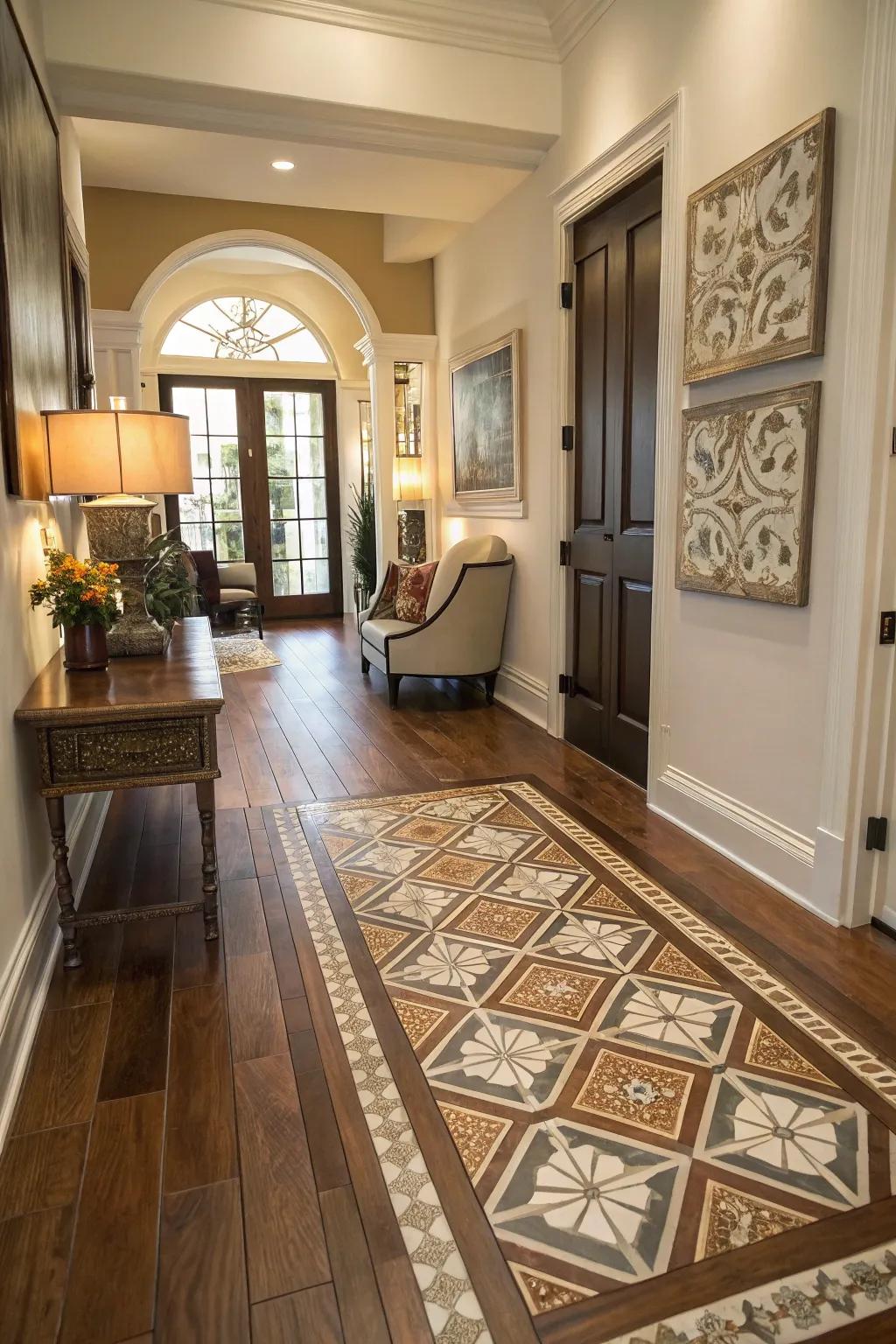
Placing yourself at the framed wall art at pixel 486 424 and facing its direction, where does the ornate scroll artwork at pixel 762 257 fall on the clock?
The ornate scroll artwork is roughly at 10 o'clock from the framed wall art.

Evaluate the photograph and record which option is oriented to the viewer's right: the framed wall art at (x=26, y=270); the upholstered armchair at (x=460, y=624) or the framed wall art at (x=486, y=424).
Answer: the framed wall art at (x=26, y=270)

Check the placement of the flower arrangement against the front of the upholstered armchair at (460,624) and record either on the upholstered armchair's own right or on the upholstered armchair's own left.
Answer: on the upholstered armchair's own left

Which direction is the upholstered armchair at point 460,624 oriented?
to the viewer's left

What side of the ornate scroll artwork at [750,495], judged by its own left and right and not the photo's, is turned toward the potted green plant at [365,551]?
right

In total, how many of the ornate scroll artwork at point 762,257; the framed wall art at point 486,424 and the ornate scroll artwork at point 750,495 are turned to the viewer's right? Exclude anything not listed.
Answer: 0

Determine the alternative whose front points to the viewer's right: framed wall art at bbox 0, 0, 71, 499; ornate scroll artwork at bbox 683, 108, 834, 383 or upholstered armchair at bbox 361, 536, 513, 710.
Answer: the framed wall art

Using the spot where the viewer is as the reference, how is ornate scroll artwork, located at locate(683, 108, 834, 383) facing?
facing the viewer and to the left of the viewer

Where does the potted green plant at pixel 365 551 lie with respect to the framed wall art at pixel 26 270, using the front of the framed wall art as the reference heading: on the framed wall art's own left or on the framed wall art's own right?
on the framed wall art's own left

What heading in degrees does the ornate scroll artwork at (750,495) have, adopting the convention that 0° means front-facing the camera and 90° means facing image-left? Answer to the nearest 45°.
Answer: approximately 45°

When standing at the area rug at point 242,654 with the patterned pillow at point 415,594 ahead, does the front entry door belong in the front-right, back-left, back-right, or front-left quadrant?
back-left

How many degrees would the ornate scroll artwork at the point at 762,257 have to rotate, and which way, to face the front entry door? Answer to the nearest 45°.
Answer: approximately 90° to its right

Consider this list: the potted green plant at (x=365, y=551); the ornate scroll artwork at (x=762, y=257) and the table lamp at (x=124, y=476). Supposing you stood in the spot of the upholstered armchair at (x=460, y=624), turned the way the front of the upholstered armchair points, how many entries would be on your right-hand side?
1

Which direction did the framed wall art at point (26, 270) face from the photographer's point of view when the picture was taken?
facing to the right of the viewer
